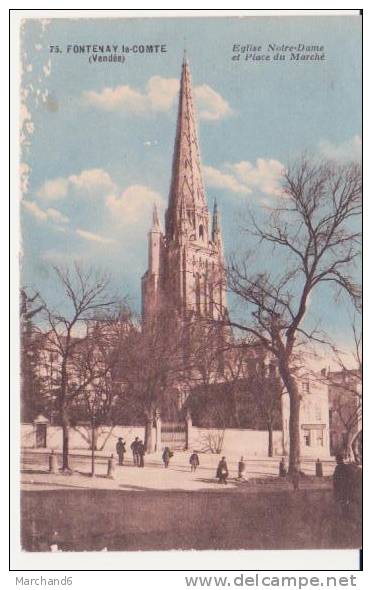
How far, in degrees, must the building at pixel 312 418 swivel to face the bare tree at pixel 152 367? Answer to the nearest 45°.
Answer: approximately 90° to its right

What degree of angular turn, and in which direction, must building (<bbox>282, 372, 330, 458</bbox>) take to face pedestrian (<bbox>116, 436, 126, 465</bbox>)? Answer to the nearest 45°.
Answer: approximately 90° to its right

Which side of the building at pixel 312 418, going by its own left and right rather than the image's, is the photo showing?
front
